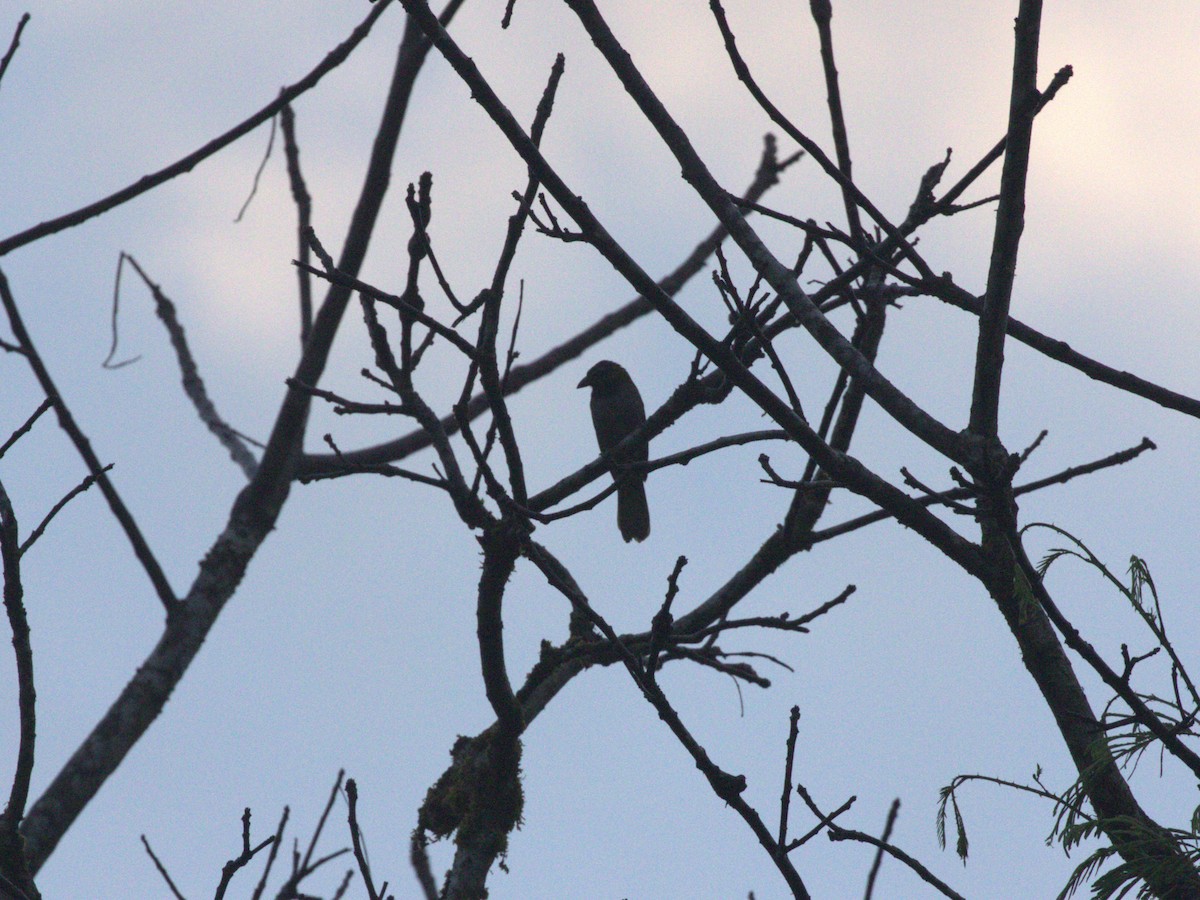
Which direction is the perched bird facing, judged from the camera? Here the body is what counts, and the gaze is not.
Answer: to the viewer's left
